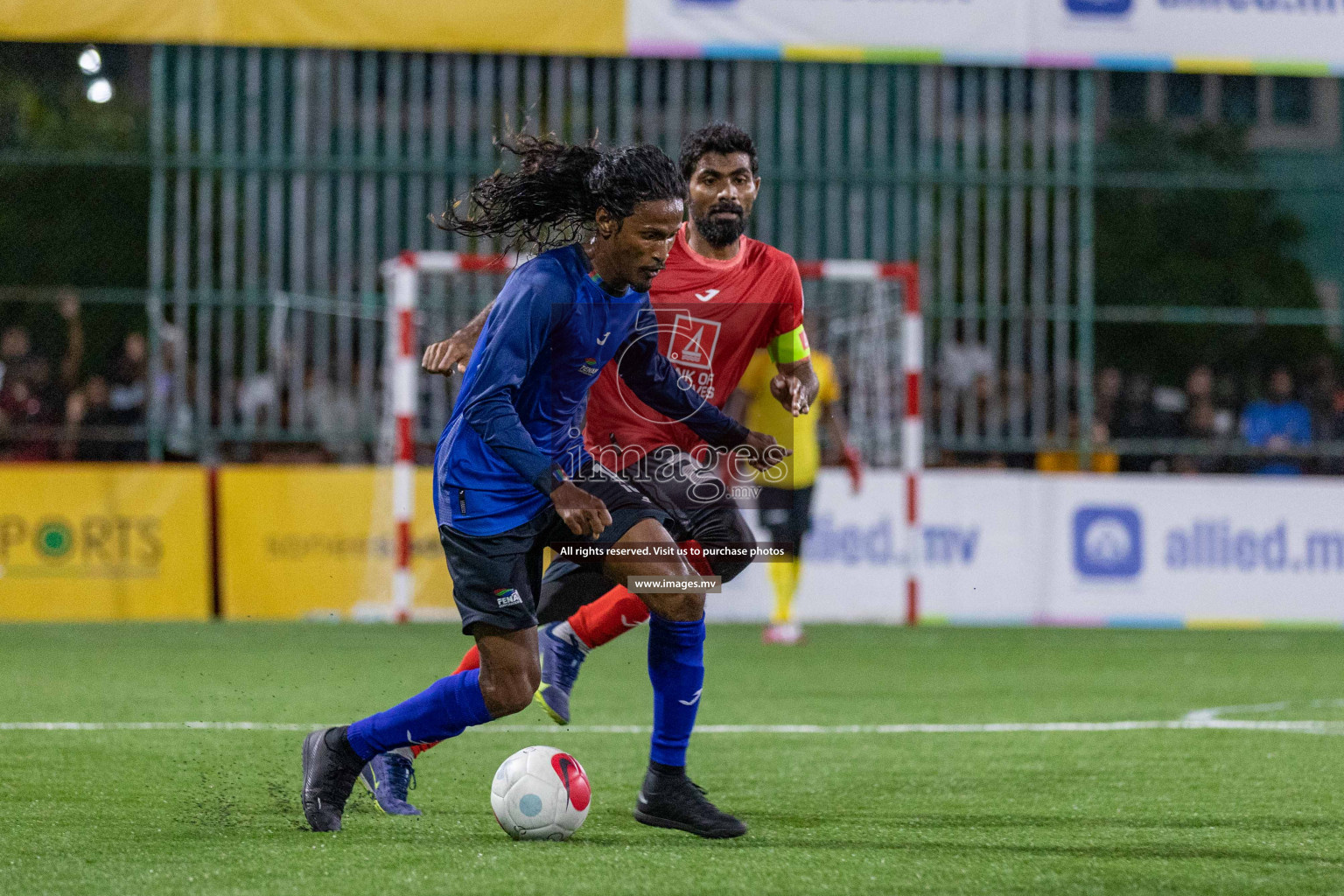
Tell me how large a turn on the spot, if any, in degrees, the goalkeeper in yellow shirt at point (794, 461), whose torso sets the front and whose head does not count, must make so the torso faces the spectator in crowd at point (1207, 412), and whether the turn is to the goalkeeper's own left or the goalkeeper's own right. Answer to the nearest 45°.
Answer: approximately 135° to the goalkeeper's own left

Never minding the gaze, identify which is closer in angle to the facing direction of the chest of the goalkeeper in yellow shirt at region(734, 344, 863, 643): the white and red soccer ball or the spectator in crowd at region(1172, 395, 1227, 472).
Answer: the white and red soccer ball

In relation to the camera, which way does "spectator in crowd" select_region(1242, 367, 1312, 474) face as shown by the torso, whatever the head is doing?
toward the camera

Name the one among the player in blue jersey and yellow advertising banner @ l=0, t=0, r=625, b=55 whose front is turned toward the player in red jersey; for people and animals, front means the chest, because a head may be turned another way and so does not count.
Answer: the yellow advertising banner

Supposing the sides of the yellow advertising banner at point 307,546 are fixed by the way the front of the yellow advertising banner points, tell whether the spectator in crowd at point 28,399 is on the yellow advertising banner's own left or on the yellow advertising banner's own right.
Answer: on the yellow advertising banner's own right

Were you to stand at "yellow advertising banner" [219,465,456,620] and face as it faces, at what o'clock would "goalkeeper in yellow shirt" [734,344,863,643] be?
The goalkeeper in yellow shirt is roughly at 10 o'clock from the yellow advertising banner.

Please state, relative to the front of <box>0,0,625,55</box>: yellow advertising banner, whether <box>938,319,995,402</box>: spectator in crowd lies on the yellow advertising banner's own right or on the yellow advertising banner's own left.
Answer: on the yellow advertising banner's own left

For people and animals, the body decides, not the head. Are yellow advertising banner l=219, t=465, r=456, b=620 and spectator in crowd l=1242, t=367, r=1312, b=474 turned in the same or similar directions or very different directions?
same or similar directions

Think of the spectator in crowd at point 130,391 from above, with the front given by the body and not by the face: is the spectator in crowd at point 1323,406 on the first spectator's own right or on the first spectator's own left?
on the first spectator's own left

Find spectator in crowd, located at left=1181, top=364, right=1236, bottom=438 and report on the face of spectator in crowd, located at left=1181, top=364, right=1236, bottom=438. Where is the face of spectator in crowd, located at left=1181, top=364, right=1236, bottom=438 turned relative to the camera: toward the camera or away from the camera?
toward the camera

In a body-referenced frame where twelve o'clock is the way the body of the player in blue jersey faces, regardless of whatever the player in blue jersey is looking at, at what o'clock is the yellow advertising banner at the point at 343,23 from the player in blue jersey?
The yellow advertising banner is roughly at 7 o'clock from the player in blue jersey.

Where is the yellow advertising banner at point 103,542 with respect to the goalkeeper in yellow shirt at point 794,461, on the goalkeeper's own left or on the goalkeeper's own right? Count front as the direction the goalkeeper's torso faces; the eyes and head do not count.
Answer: on the goalkeeper's own right

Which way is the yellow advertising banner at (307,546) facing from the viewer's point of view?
toward the camera

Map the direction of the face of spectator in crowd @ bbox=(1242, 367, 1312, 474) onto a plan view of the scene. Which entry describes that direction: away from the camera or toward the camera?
toward the camera

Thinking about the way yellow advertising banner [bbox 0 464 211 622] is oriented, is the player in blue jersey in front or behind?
in front
